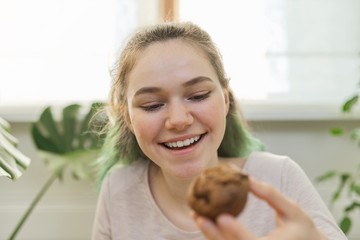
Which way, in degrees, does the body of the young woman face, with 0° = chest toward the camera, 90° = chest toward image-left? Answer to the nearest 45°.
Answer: approximately 0°

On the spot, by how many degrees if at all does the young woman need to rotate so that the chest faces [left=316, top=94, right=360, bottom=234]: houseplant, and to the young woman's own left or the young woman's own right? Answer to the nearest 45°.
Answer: approximately 135° to the young woman's own left
